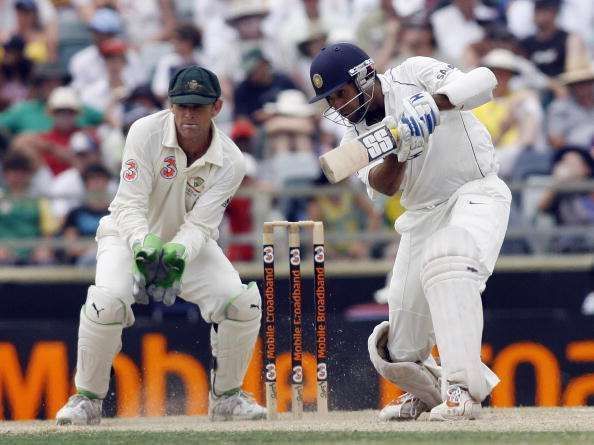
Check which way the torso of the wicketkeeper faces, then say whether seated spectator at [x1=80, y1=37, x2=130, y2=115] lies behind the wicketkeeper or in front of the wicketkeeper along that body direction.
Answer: behind

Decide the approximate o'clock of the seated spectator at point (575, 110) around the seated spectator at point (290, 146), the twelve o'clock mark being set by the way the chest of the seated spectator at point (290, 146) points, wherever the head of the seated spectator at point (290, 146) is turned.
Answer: the seated spectator at point (575, 110) is roughly at 9 o'clock from the seated spectator at point (290, 146).

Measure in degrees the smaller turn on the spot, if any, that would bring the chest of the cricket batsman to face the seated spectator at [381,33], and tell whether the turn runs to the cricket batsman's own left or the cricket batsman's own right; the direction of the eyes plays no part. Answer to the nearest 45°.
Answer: approximately 135° to the cricket batsman's own right

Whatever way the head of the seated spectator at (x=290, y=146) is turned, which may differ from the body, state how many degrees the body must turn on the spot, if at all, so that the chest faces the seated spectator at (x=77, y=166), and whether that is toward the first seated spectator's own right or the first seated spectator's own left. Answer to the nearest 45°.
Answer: approximately 90° to the first seated spectator's own right

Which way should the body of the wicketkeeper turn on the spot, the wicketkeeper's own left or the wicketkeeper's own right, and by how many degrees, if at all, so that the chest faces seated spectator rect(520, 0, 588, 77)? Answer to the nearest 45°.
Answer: approximately 135° to the wicketkeeper's own left

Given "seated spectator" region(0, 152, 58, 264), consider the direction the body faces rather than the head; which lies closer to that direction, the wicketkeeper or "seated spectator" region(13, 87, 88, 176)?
the wicketkeeper
